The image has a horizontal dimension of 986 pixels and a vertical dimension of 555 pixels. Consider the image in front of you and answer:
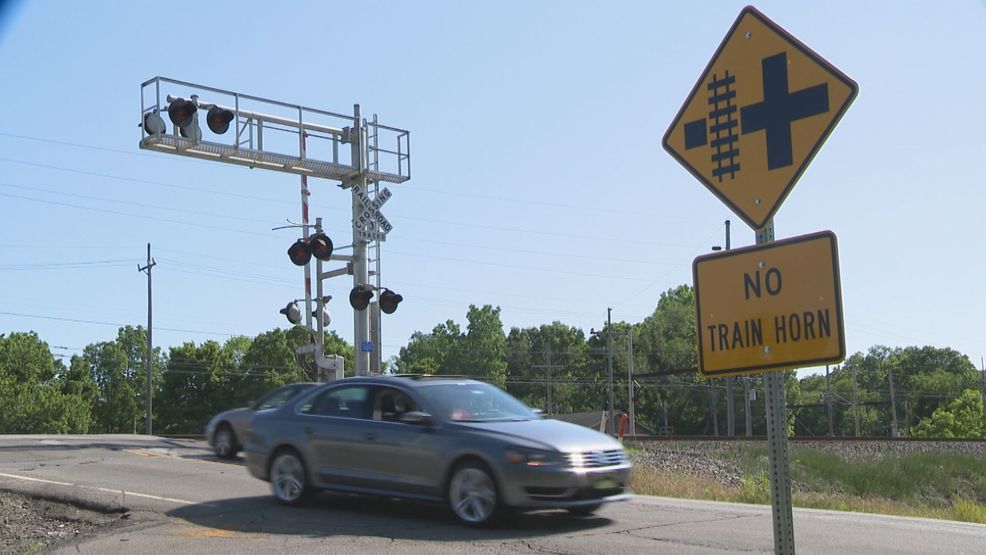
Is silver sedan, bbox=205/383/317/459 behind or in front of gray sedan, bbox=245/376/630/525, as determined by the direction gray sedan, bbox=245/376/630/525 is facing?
behind

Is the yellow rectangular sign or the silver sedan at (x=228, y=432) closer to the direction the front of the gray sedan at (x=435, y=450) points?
the yellow rectangular sign

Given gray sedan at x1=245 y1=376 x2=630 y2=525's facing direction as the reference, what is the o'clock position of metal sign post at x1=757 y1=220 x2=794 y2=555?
The metal sign post is roughly at 1 o'clock from the gray sedan.

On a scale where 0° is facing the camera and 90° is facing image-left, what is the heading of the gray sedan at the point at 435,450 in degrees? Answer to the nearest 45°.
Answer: approximately 315°

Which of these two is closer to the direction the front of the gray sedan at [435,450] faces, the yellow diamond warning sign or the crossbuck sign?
the yellow diamond warning sign

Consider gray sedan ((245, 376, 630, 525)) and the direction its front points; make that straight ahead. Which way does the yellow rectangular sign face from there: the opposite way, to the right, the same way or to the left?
to the right

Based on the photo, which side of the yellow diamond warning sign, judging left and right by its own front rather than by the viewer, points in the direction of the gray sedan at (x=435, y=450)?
right

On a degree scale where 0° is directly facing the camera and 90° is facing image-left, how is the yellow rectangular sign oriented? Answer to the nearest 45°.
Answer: approximately 45°

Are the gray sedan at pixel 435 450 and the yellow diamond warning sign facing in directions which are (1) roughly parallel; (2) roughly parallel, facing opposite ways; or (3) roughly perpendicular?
roughly perpendicular
